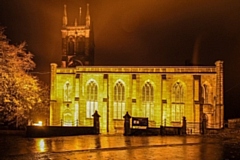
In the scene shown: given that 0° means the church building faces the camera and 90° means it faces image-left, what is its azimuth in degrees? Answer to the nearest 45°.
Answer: approximately 0°
